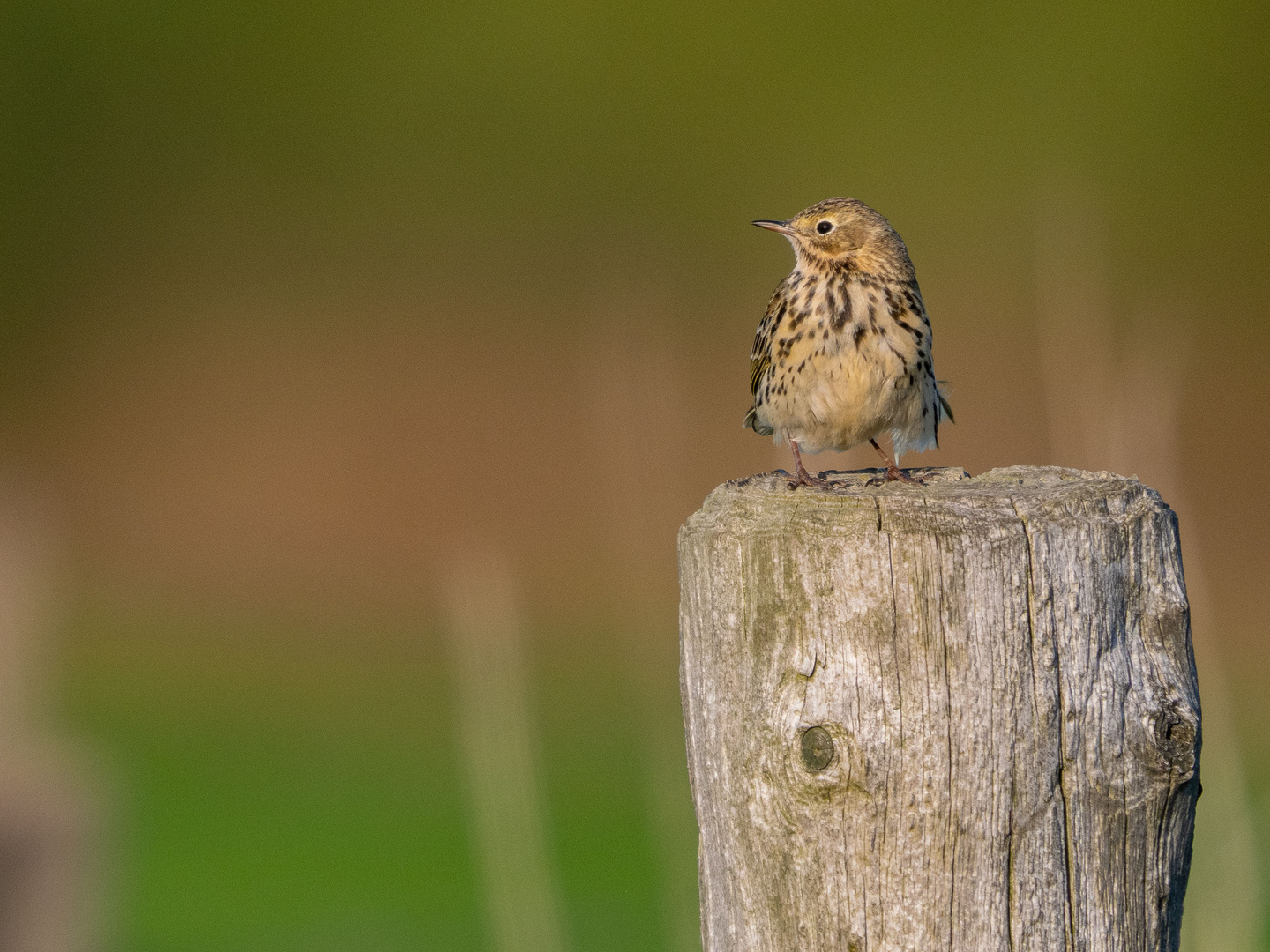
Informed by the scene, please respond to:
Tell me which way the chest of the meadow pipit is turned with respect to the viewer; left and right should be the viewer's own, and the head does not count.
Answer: facing the viewer
